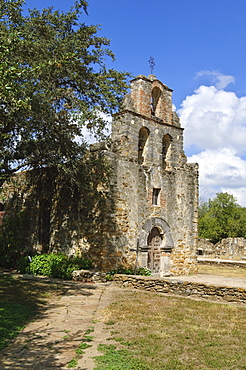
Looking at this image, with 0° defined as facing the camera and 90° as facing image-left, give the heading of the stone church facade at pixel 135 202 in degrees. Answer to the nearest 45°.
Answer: approximately 315°

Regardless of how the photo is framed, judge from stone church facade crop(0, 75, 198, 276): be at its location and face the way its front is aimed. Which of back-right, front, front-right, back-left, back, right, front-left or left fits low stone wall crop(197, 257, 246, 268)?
left

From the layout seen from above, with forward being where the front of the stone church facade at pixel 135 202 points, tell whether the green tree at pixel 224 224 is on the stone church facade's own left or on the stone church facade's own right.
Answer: on the stone church facade's own left

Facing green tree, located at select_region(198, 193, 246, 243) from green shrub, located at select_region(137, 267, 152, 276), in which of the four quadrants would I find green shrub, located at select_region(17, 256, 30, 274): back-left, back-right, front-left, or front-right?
back-left

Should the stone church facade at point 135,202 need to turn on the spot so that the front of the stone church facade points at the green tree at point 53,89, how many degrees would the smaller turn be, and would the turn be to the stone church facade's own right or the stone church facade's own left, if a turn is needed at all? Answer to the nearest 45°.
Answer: approximately 90° to the stone church facade's own right

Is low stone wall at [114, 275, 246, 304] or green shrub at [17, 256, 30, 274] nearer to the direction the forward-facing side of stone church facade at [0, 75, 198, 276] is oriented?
the low stone wall

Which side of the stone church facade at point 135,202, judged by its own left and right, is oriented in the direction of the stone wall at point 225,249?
left

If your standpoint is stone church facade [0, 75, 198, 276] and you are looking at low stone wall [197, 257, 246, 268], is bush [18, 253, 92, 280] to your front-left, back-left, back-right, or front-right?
back-right

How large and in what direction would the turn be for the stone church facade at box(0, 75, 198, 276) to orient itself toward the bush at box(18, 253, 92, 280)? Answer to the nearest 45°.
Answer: approximately 90° to its right
